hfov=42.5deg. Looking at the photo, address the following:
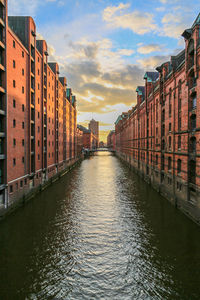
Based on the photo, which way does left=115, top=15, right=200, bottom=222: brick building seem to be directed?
to the viewer's left

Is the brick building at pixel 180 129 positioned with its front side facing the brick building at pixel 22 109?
yes

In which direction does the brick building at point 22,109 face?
to the viewer's right

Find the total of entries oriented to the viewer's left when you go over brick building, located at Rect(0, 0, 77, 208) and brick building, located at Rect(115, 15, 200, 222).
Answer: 1

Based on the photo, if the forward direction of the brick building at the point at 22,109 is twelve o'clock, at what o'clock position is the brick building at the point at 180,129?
the brick building at the point at 180,129 is roughly at 1 o'clock from the brick building at the point at 22,109.
